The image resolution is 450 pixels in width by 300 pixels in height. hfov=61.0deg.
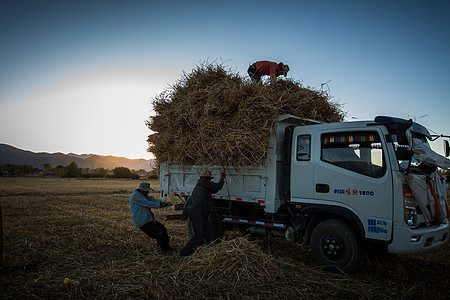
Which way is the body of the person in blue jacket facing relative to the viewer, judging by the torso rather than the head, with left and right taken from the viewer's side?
facing to the right of the viewer

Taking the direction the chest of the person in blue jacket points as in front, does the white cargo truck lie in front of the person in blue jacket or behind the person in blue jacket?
in front

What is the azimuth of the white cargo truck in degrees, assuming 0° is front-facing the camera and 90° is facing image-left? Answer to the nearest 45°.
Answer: approximately 315°

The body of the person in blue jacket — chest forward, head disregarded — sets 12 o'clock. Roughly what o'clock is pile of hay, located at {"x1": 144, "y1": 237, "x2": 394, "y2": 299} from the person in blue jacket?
The pile of hay is roughly at 2 o'clock from the person in blue jacket.
